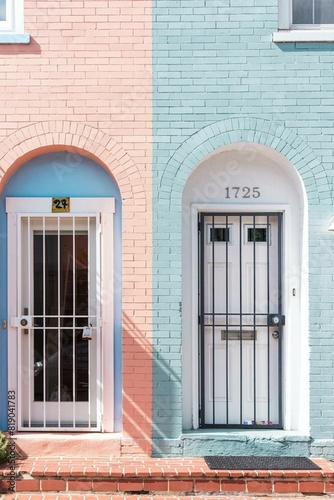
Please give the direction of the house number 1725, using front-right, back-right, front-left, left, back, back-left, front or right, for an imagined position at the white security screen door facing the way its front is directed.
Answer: left

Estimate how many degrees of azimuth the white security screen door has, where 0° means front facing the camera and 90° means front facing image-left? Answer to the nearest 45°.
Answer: approximately 0°

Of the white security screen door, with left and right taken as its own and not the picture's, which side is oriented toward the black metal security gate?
left

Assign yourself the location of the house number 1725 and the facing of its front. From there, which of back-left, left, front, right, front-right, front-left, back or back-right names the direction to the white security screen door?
right

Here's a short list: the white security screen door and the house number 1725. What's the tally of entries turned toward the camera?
2

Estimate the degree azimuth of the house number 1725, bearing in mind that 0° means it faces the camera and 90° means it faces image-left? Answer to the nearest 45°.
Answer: approximately 0°
